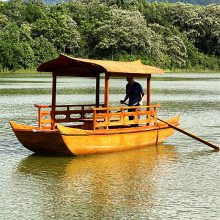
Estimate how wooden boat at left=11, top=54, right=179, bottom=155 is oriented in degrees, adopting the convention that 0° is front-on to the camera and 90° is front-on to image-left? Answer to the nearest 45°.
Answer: approximately 45°
